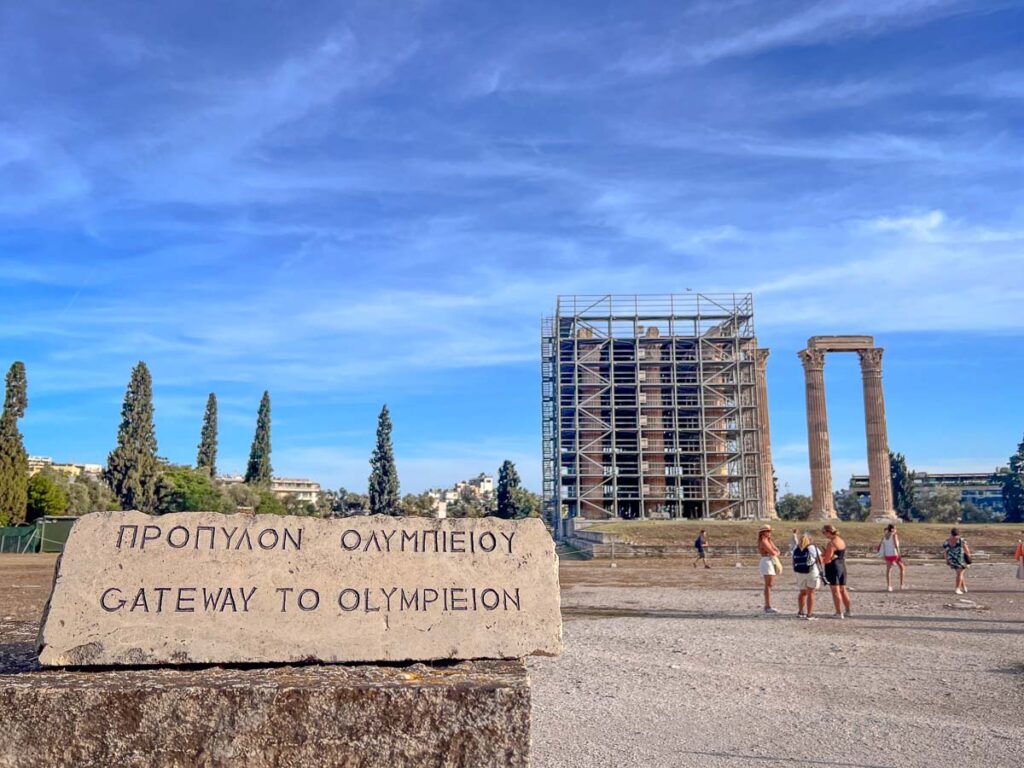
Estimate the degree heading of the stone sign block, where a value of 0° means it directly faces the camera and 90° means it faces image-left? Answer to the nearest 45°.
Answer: approximately 0°

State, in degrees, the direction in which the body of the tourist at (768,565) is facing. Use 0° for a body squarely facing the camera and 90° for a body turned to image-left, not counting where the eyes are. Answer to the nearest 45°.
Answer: approximately 270°

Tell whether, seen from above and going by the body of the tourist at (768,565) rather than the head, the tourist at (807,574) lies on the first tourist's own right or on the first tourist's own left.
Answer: on the first tourist's own right

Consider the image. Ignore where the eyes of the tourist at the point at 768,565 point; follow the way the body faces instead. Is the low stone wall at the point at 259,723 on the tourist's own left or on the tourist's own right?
on the tourist's own right

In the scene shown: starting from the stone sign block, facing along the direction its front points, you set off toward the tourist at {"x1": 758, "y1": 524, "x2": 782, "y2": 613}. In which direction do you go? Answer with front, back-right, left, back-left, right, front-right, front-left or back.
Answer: back-left

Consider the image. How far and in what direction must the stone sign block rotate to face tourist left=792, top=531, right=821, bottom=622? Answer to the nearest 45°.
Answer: approximately 135° to its left

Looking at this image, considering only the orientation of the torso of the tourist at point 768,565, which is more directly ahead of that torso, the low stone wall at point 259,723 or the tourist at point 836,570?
the tourist

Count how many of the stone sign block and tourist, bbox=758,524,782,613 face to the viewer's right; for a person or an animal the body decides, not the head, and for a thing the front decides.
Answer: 1
